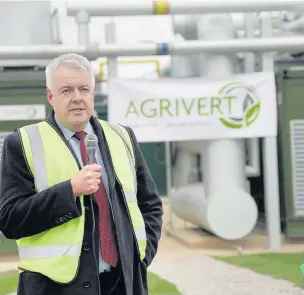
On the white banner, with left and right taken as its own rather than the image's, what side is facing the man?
front

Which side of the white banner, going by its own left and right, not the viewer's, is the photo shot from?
front

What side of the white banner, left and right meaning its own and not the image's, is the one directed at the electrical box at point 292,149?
left

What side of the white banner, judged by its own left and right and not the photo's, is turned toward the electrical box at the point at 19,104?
right

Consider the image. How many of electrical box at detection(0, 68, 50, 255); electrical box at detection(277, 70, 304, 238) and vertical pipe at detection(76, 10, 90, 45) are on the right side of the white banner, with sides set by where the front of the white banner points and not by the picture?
2

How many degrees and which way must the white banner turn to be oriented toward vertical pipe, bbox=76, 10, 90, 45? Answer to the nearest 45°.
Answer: approximately 90° to its right
